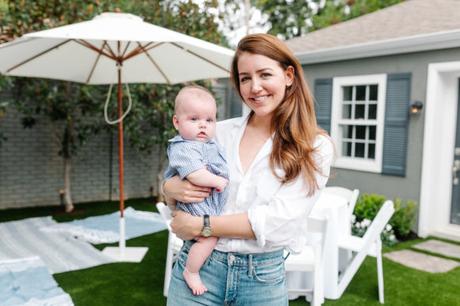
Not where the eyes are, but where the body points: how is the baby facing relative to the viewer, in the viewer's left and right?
facing the viewer and to the right of the viewer

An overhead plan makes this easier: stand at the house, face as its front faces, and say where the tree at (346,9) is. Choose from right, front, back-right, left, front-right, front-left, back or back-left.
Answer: back-right

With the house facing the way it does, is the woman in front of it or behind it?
in front

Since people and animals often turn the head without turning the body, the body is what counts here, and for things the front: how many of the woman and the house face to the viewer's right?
0

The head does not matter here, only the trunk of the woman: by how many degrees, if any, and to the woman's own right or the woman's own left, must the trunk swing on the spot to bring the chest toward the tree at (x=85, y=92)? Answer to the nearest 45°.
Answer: approximately 90° to the woman's own right

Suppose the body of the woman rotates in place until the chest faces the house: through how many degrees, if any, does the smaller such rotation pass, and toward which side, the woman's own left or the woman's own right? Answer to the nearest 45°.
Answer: approximately 180°

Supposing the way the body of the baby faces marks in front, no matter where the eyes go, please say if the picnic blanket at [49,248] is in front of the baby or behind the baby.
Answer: behind

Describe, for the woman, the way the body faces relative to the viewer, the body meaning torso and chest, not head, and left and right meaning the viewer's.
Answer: facing the viewer and to the left of the viewer

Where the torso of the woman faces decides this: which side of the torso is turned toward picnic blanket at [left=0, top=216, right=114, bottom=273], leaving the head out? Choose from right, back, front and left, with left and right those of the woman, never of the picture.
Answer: right

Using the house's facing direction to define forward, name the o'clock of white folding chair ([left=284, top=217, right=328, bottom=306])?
The white folding chair is roughly at 11 o'clock from the house.
